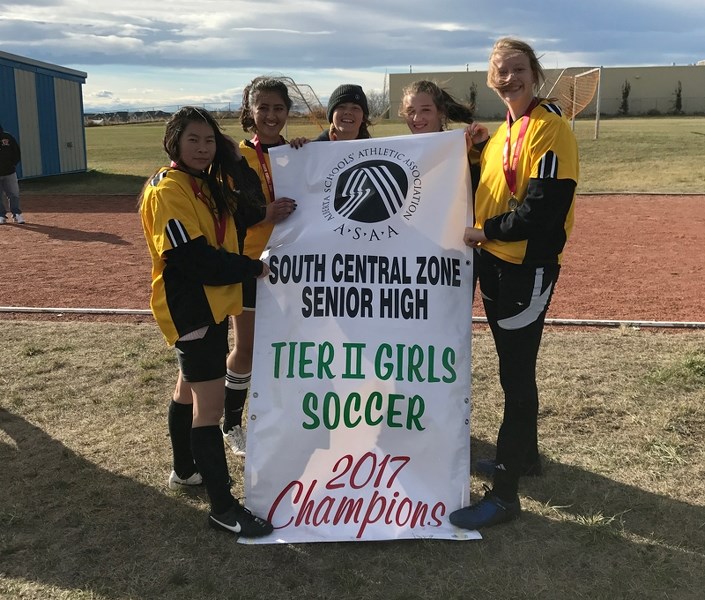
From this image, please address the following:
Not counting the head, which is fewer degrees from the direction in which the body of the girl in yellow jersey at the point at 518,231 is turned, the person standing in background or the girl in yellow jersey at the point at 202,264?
the girl in yellow jersey

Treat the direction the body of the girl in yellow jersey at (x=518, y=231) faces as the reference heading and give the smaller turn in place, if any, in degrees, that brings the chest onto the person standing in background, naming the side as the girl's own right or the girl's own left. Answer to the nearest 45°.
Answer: approximately 90° to the girl's own right

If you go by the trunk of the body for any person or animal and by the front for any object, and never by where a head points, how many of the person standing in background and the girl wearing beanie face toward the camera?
2

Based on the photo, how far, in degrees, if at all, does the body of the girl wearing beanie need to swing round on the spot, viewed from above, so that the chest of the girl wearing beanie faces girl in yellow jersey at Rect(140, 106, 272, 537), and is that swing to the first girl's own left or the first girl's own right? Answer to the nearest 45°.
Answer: approximately 45° to the first girl's own right

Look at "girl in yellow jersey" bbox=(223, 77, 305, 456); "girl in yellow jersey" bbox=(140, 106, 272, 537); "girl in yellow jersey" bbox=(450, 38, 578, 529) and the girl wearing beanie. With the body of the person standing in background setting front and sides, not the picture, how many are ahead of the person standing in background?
4

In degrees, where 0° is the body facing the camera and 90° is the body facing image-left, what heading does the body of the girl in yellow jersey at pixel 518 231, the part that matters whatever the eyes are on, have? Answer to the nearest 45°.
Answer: approximately 45°
